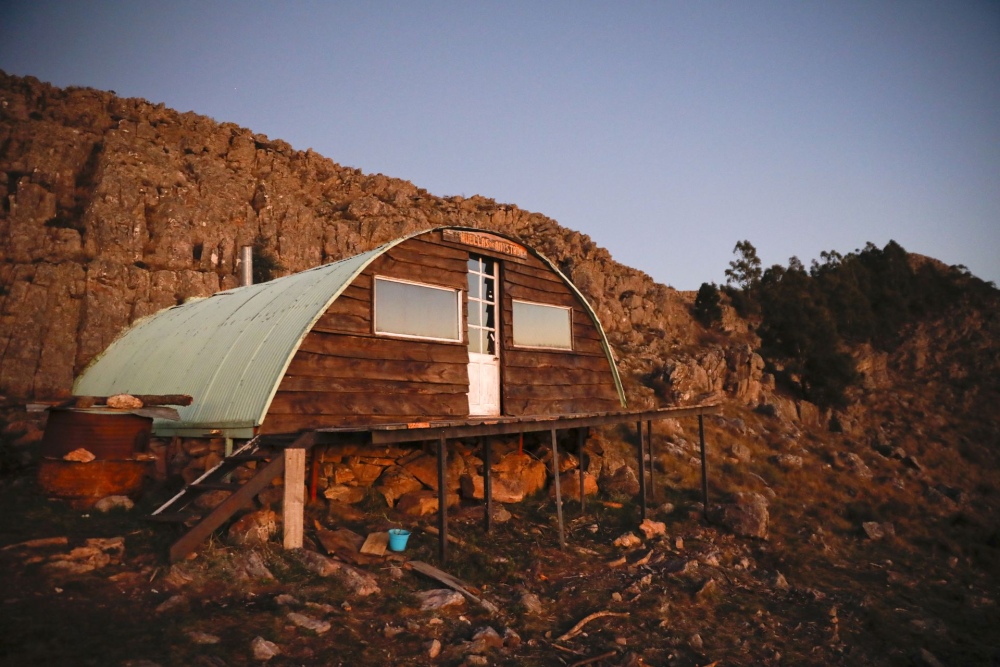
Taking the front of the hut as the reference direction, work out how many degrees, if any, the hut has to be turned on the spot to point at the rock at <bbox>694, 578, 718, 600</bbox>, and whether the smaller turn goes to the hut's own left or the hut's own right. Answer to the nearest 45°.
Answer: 0° — it already faces it

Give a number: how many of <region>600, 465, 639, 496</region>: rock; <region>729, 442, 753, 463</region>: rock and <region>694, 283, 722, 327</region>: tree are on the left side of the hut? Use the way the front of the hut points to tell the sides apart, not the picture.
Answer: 3

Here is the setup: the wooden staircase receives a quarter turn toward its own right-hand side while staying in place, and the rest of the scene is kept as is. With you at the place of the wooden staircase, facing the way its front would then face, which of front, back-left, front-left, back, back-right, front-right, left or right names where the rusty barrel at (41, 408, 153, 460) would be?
front

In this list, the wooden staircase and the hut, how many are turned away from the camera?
0

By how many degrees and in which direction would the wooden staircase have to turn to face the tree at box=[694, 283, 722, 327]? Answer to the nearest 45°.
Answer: approximately 180°

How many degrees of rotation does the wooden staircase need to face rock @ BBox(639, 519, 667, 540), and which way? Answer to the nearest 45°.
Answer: approximately 135° to its left

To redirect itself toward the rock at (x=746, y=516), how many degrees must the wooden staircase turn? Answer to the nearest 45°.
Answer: approximately 135° to its left

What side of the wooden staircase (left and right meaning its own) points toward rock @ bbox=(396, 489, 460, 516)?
back

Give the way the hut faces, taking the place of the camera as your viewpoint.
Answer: facing the viewer and to the right of the viewer

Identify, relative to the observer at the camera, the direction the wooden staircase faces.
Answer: facing the viewer and to the left of the viewer

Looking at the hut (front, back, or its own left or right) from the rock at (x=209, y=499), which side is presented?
right

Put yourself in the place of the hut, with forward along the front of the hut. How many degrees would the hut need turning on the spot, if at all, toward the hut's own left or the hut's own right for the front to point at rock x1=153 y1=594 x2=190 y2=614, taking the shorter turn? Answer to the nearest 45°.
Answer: approximately 45° to the hut's own right

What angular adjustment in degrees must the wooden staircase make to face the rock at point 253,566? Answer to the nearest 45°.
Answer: approximately 90° to its left

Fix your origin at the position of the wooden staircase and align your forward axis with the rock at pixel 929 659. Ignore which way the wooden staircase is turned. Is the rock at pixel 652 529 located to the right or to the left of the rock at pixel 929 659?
left

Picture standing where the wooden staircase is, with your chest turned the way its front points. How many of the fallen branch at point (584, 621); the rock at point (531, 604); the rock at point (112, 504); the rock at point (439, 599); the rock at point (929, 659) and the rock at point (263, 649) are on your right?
1
